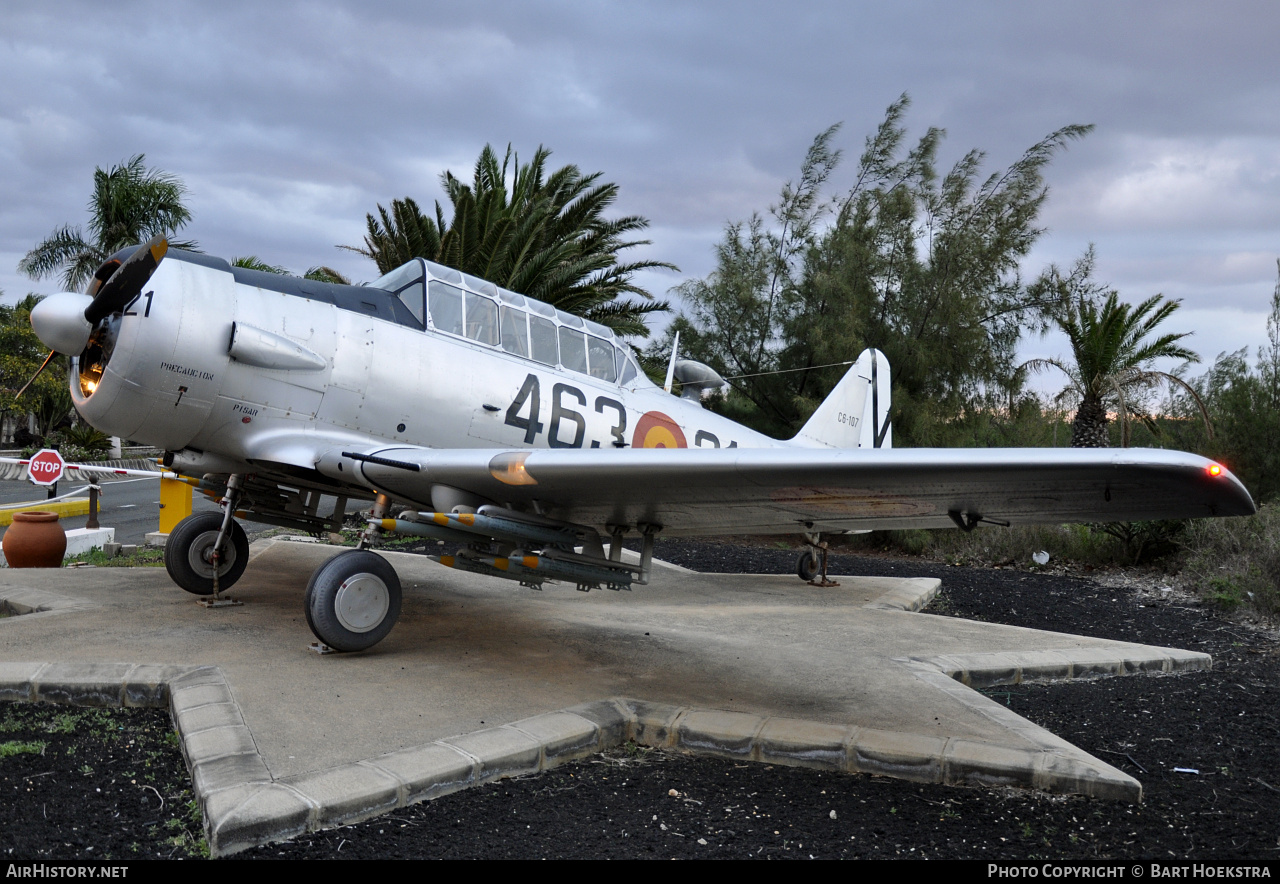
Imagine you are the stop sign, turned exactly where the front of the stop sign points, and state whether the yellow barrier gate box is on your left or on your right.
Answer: on your left

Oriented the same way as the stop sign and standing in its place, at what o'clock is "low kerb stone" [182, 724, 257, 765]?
The low kerb stone is roughly at 12 o'clock from the stop sign.

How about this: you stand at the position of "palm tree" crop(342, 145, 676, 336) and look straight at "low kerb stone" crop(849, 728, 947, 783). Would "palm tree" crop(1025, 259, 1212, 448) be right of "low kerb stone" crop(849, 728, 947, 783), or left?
left

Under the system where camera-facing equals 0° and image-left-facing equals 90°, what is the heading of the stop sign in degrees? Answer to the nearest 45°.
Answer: approximately 0°

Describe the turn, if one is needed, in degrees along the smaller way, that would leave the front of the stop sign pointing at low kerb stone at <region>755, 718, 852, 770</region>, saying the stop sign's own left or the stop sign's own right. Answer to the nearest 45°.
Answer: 0° — it already faces it

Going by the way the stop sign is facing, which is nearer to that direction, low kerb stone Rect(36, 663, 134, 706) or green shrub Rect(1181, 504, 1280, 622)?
the low kerb stone

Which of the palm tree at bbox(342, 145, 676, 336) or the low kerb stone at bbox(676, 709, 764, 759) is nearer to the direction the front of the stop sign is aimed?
the low kerb stone
